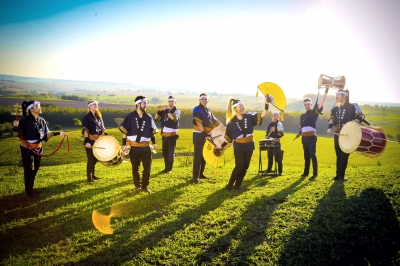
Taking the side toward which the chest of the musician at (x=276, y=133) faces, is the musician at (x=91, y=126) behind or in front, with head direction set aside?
in front

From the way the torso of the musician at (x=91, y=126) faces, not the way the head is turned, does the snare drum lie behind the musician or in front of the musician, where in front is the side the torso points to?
in front

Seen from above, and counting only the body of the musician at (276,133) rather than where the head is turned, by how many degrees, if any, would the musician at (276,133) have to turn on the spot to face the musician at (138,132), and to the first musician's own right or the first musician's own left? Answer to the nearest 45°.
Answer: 0° — they already face them

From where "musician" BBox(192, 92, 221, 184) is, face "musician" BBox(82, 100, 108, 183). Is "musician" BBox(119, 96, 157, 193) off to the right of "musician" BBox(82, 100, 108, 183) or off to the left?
left

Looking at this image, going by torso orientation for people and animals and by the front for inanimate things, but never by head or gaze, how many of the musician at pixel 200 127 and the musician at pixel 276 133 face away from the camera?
0

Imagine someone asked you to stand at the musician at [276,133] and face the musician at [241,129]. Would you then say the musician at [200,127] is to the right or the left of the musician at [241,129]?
right

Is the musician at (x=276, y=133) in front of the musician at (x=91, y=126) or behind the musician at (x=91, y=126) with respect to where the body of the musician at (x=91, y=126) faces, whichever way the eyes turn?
in front

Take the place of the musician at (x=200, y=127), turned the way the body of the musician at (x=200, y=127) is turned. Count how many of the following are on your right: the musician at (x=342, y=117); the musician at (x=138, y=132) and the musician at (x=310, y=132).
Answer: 1

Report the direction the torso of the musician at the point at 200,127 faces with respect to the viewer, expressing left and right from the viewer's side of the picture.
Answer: facing the viewer and to the right of the viewer

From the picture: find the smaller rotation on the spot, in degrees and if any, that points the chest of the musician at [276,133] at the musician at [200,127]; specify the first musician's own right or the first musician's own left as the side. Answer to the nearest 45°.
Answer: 0° — they already face them
